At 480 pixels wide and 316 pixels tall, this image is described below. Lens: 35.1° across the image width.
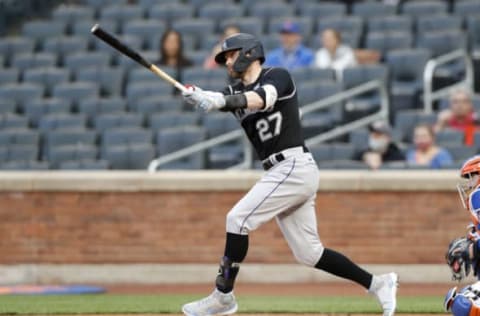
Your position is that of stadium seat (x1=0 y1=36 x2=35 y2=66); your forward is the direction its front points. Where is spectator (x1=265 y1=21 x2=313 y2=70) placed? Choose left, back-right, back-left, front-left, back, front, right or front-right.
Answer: front-left

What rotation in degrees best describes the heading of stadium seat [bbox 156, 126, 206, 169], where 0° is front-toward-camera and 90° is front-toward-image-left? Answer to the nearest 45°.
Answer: approximately 0°

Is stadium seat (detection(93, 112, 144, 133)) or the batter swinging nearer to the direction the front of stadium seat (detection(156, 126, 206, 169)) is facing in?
the batter swinging

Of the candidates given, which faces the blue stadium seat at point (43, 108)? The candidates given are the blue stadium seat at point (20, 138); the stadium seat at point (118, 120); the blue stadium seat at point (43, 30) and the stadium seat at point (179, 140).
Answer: the blue stadium seat at point (43, 30)

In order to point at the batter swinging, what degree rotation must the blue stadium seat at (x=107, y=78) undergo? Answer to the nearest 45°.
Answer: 0° — it already faces them

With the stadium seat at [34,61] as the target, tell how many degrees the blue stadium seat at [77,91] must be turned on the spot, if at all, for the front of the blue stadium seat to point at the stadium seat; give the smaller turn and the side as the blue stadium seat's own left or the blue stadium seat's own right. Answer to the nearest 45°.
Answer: approximately 135° to the blue stadium seat's own right

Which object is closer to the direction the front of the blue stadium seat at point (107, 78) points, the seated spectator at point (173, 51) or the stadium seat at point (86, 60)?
the seated spectator

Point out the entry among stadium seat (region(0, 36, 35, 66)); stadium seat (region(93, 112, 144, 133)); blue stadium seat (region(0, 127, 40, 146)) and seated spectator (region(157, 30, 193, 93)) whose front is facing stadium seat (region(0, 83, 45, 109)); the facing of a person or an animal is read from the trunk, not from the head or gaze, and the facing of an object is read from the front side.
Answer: stadium seat (region(0, 36, 35, 66))

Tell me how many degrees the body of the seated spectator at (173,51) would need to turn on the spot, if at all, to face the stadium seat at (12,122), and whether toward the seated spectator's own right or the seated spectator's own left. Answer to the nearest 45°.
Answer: approximately 90° to the seated spectator's own right

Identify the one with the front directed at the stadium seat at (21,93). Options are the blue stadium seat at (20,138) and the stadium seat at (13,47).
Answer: the stadium seat at (13,47)

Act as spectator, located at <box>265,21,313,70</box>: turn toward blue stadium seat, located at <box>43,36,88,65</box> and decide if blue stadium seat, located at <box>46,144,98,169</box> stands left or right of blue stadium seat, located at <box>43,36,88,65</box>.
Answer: left

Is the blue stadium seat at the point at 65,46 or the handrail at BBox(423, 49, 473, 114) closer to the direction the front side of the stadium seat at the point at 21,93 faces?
the handrail

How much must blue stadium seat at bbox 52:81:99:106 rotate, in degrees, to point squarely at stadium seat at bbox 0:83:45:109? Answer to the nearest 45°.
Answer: approximately 135° to its right

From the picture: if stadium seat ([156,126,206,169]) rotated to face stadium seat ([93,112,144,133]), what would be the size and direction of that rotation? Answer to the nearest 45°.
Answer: approximately 135° to its right
